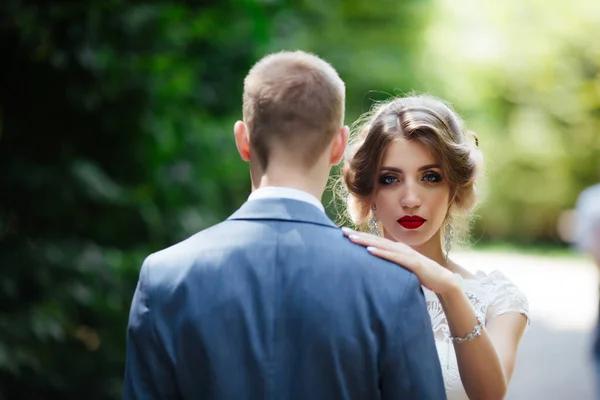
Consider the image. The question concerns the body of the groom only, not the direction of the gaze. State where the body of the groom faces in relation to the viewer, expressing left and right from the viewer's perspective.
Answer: facing away from the viewer

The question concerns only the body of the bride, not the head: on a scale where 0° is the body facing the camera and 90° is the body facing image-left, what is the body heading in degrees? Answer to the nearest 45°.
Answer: approximately 0°

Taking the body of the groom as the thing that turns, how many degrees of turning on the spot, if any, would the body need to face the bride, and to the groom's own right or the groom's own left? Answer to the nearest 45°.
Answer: approximately 45° to the groom's own right

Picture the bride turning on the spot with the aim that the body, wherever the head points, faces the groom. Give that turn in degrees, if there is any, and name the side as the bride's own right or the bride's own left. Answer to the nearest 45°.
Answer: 0° — they already face them

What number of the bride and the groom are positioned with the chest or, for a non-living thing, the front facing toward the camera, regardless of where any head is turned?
1

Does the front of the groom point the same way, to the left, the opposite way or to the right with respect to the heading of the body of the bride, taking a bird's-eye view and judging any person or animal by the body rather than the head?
the opposite way
